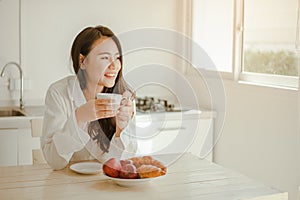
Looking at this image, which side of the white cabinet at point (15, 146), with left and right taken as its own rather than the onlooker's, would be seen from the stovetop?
left

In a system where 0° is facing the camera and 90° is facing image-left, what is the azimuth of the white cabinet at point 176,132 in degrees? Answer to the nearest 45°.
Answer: approximately 0°

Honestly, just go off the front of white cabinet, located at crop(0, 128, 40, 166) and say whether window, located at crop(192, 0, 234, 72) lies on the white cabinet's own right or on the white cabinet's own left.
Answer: on the white cabinet's own left

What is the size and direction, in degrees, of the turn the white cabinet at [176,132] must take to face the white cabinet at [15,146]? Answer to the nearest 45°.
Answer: approximately 90° to its right

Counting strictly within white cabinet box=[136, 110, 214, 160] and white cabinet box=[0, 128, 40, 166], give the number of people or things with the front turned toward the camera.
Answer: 2

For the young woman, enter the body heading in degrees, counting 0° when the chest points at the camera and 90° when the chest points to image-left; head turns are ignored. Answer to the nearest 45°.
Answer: approximately 315°

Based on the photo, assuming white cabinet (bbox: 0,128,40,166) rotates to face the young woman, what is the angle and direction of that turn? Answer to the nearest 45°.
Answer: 0° — it already faces them
